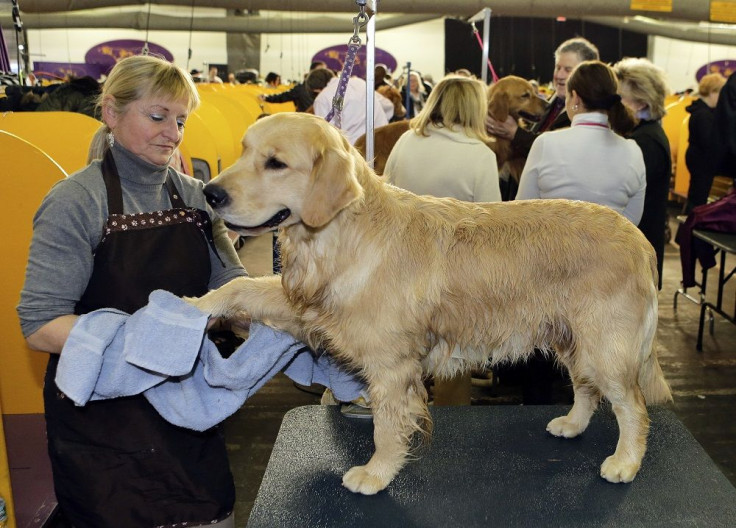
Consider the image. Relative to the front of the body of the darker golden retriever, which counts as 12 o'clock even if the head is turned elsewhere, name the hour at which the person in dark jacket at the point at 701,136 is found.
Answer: The person in dark jacket is roughly at 10 o'clock from the darker golden retriever.

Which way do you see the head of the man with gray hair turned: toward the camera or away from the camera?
toward the camera

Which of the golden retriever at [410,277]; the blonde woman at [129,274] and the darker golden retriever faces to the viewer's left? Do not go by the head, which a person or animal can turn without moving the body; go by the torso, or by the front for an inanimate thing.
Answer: the golden retriever

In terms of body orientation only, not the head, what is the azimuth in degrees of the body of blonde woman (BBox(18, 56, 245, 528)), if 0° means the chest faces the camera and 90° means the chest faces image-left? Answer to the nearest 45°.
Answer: approximately 315°

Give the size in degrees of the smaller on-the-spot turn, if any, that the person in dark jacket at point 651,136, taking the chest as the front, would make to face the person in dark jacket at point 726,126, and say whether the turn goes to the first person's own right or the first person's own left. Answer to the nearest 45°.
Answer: approximately 135° to the first person's own right

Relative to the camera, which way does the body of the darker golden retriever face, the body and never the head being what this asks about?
to the viewer's right

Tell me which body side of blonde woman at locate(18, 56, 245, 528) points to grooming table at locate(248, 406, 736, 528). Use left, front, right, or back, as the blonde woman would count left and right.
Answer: front

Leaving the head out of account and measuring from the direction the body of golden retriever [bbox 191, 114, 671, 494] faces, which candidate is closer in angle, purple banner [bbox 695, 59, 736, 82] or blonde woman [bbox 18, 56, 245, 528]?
the blonde woman

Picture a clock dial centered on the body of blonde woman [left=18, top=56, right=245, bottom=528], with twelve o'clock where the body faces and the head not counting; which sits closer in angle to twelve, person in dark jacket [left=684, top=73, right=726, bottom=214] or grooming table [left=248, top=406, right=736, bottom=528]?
the grooming table

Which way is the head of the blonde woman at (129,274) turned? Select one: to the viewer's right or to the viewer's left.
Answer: to the viewer's right

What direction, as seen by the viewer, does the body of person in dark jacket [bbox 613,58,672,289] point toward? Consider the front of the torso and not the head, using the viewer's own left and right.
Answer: facing to the left of the viewer

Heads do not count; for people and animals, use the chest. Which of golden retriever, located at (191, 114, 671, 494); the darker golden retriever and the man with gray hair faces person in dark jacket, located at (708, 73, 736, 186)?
the darker golden retriever

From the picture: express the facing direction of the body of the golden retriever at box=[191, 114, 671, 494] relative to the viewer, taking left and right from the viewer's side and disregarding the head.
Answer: facing to the left of the viewer

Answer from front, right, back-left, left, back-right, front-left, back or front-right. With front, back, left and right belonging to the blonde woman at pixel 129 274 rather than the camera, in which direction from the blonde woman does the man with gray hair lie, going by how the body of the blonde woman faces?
left
